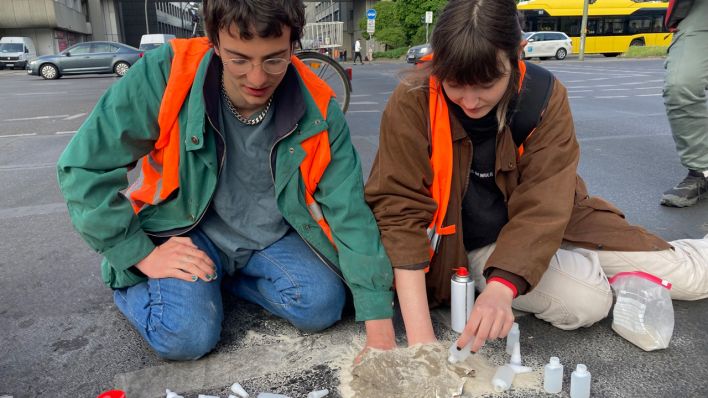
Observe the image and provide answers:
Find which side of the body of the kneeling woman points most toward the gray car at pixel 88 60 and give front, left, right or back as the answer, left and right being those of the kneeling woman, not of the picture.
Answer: right

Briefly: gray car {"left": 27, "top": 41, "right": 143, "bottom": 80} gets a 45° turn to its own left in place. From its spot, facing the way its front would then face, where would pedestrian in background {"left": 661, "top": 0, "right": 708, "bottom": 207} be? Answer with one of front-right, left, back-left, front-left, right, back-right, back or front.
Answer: front-left

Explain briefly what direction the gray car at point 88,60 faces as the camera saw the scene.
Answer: facing to the left of the viewer

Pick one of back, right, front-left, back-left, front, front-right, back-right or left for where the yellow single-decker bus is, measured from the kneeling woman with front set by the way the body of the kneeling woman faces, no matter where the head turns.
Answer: back-right

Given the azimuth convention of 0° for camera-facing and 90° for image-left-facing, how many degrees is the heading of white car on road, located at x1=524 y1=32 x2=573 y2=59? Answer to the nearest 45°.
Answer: approximately 90°

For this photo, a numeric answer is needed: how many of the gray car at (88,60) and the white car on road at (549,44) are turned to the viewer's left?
2

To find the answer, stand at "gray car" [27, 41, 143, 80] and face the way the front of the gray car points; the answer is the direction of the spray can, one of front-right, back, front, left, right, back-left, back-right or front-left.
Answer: left

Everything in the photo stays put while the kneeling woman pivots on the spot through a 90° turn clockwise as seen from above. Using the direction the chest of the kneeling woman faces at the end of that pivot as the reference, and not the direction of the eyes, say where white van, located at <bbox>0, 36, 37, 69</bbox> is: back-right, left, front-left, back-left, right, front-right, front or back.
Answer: front

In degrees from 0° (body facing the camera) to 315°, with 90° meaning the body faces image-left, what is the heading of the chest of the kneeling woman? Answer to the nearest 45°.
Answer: approximately 45°

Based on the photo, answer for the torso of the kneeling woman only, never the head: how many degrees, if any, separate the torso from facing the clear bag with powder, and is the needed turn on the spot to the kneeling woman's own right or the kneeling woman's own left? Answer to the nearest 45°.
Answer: approximately 135° to the kneeling woman's own left

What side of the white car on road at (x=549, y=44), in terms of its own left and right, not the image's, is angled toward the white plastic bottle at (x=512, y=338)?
left

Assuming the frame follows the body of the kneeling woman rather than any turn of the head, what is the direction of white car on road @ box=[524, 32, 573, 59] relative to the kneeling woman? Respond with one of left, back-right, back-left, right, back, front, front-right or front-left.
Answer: back-right

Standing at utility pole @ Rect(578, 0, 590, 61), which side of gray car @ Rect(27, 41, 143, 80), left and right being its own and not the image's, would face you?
back

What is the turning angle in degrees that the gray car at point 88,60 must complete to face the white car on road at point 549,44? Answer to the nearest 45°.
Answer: approximately 180°
